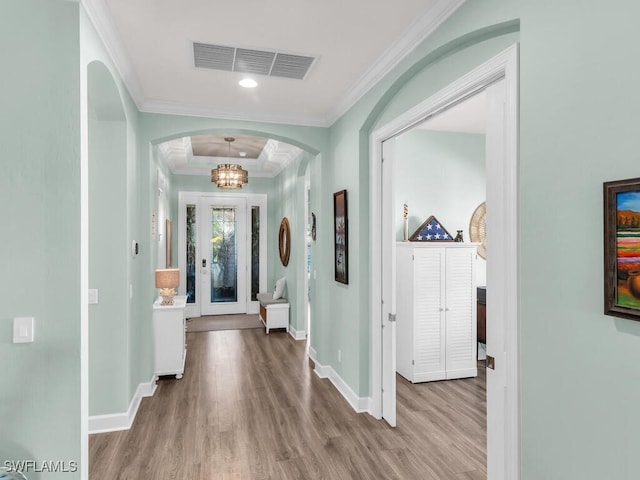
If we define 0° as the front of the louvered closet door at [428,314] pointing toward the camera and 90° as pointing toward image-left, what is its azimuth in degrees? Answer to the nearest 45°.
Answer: approximately 0°

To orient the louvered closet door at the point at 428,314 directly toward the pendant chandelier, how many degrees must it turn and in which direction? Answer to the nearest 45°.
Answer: approximately 90° to its right

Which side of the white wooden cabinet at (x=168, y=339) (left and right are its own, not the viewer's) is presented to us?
right

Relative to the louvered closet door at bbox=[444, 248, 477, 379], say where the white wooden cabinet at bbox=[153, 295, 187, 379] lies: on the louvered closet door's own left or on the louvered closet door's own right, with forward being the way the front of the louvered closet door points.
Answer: on the louvered closet door's own right

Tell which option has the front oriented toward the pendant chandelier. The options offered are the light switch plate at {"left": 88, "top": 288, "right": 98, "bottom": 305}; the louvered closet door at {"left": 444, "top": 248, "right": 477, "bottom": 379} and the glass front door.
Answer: the glass front door

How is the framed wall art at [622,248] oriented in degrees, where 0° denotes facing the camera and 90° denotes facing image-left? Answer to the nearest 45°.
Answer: approximately 45°

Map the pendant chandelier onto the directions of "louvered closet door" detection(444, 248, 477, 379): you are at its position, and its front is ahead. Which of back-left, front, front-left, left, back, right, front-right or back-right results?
right

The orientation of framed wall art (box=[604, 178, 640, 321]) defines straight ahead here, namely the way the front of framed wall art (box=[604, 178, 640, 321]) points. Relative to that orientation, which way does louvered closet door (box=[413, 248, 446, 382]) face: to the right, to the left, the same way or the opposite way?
to the left
